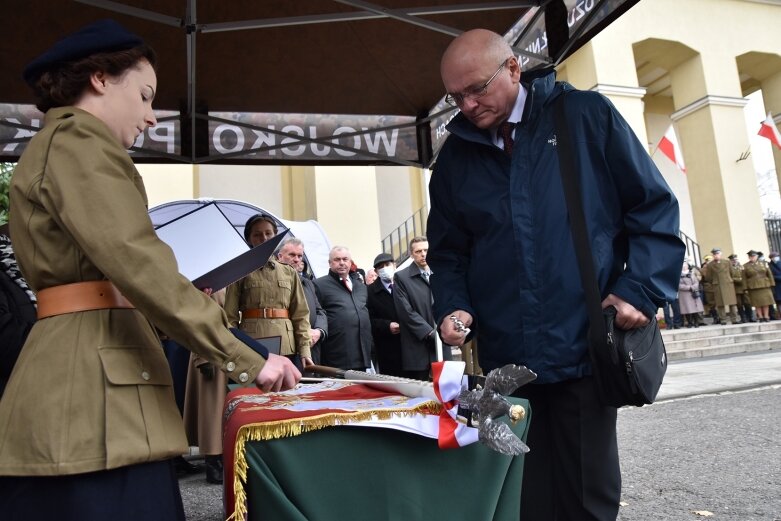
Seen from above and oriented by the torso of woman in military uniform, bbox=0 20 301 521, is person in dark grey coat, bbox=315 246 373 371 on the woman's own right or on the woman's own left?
on the woman's own left

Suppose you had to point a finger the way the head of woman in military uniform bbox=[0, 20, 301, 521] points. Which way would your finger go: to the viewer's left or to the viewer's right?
to the viewer's right

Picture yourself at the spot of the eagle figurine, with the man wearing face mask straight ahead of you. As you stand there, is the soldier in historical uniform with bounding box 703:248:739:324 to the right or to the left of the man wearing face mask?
right

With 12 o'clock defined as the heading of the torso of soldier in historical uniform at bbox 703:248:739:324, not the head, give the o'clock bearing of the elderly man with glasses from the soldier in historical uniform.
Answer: The elderly man with glasses is roughly at 12 o'clock from the soldier in historical uniform.

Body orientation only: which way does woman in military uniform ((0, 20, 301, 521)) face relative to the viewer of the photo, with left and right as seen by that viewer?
facing to the right of the viewer
